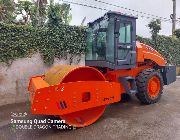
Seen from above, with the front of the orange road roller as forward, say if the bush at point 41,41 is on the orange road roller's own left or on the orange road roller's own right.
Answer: on the orange road roller's own right

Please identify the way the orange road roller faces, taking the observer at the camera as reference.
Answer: facing the viewer and to the left of the viewer

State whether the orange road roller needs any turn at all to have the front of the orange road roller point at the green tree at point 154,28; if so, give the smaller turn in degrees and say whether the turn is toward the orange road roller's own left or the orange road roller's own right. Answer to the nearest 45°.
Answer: approximately 135° to the orange road roller's own right

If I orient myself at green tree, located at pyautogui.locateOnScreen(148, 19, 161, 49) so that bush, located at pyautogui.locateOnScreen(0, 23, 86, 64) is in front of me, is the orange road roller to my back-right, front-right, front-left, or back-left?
front-left

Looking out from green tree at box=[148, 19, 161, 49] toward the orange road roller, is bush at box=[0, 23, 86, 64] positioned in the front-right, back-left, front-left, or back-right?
front-right
